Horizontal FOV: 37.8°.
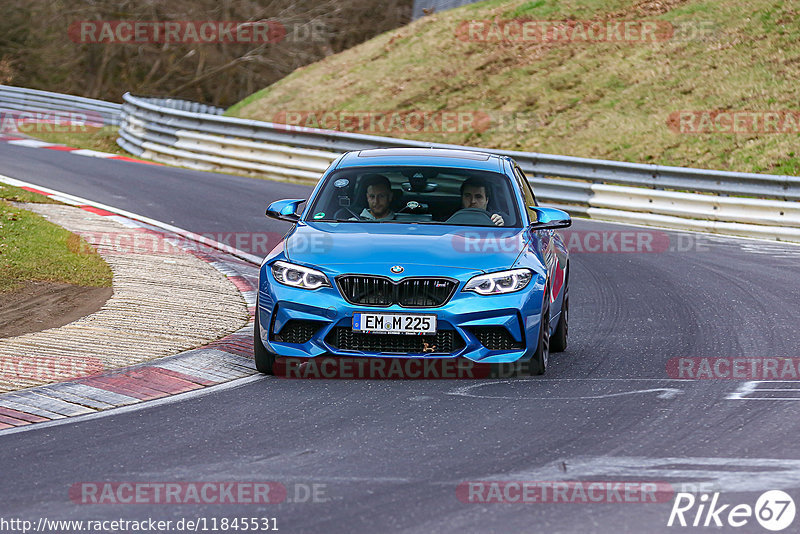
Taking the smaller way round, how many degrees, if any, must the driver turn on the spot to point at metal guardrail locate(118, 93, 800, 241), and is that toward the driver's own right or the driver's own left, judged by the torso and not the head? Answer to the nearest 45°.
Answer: approximately 180°

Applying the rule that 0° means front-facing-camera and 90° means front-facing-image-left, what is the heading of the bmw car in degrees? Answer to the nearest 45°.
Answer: approximately 0°

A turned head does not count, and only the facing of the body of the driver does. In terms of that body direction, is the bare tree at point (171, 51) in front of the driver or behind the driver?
behind

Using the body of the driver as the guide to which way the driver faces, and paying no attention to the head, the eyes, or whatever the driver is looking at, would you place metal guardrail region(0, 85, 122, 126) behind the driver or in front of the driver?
behind

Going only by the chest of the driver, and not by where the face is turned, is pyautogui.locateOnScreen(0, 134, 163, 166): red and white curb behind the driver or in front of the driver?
behind

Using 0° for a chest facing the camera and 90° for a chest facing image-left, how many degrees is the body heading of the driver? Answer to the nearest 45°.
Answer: approximately 0°
